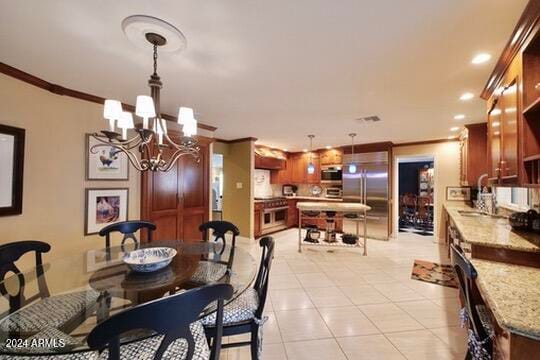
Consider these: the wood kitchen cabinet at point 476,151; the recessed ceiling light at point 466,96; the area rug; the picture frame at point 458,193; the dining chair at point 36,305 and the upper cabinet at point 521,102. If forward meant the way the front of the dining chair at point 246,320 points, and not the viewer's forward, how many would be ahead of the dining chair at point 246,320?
1

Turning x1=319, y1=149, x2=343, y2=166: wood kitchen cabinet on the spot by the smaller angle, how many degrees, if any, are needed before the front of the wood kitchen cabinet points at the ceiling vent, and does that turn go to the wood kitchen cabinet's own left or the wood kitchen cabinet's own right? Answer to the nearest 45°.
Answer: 0° — it already faces it

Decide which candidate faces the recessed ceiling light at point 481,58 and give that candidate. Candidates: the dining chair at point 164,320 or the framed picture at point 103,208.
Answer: the framed picture

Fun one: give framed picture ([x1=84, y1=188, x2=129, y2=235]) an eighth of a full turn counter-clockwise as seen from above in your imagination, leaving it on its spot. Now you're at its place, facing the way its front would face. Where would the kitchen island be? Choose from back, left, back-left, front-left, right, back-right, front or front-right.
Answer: front

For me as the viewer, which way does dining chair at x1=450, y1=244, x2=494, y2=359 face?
facing away from the viewer and to the right of the viewer

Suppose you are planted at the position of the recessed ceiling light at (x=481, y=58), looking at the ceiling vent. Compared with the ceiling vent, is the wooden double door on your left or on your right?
left

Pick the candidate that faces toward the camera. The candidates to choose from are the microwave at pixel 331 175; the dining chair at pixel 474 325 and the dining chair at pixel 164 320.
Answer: the microwave

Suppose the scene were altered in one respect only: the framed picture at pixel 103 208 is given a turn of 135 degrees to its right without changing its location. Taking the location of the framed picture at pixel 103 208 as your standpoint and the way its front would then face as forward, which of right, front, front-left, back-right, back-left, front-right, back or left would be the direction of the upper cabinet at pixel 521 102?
back-left

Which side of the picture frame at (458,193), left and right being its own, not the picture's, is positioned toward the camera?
front

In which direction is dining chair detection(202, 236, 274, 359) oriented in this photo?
to the viewer's left

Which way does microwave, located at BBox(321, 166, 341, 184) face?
toward the camera

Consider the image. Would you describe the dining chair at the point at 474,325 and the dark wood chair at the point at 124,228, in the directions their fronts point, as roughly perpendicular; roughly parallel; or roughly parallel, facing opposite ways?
roughly perpendicular

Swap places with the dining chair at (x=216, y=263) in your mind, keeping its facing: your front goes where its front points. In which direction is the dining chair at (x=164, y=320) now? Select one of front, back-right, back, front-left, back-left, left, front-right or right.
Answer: front-left

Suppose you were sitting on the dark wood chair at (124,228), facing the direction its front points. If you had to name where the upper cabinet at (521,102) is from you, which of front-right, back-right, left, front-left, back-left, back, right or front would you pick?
front-left

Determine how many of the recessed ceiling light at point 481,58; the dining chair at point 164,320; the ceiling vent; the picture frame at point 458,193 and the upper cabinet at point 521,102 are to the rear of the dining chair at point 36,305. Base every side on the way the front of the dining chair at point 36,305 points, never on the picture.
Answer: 0

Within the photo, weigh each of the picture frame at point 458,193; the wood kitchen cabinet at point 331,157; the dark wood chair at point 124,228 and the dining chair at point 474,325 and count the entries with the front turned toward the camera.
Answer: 3

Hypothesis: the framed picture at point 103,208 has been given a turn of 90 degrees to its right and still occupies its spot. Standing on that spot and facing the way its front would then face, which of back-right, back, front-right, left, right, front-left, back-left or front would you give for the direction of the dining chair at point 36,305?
front-left

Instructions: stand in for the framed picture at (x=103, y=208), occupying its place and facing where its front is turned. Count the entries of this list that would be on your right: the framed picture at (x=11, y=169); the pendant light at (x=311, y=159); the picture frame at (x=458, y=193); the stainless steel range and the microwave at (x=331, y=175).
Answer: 1

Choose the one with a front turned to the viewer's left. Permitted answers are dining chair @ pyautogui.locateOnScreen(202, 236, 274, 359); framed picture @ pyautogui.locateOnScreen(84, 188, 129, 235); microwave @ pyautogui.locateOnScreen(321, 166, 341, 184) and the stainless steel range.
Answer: the dining chair

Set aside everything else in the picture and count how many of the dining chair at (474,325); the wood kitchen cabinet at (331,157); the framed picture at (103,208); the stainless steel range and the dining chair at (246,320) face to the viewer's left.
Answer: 1
